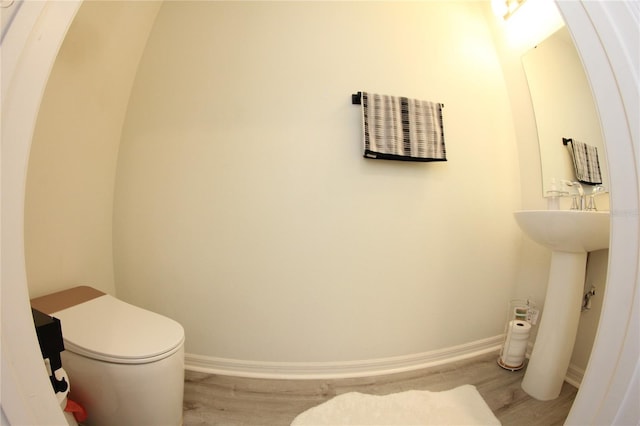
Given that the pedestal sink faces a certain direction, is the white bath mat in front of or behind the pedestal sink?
in front

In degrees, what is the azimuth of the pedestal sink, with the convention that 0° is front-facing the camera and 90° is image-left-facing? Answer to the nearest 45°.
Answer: approximately 45°

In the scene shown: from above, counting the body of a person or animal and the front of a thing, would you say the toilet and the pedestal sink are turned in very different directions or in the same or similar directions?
very different directions

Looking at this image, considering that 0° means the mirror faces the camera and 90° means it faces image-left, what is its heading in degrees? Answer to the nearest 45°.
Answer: approximately 45°

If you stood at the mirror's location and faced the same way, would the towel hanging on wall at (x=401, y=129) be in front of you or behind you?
in front

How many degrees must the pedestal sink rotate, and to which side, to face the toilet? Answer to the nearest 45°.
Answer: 0° — it already faces it

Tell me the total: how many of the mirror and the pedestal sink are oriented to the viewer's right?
0
